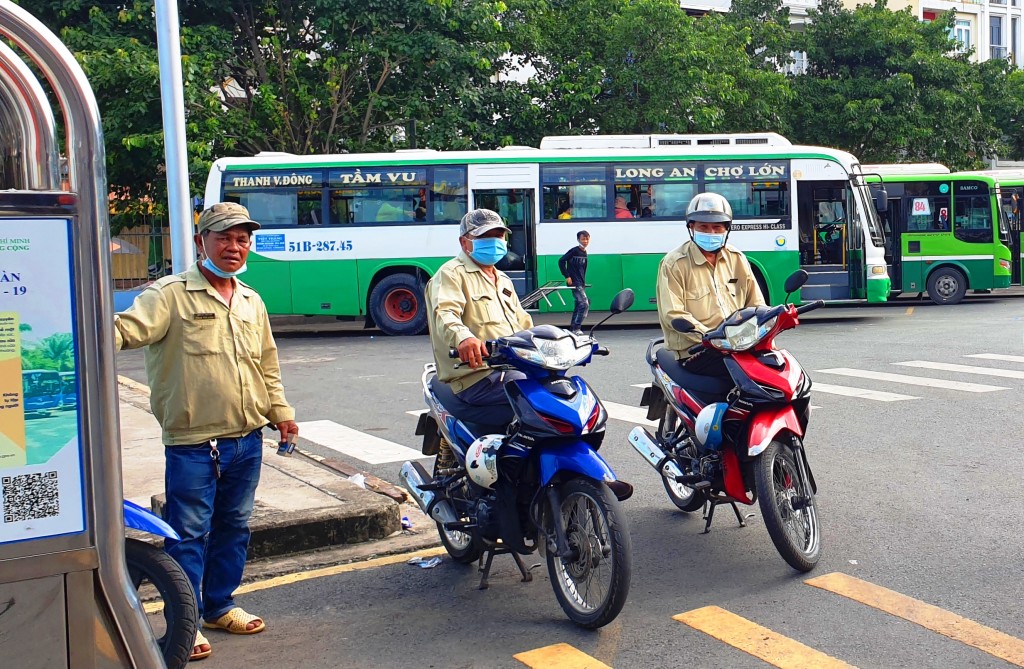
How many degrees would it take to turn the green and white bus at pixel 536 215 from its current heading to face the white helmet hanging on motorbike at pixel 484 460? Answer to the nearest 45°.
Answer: approximately 90° to its right

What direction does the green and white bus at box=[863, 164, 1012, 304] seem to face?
to the viewer's right

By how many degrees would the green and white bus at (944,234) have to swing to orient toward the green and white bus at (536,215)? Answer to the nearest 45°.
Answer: approximately 135° to its right

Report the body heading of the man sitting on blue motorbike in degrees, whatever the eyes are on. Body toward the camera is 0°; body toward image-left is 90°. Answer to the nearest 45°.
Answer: approximately 315°

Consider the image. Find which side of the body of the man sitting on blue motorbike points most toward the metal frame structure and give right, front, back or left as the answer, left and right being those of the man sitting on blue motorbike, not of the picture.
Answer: right

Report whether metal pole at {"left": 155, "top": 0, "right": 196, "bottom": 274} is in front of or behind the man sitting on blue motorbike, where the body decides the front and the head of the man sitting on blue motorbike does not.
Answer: behind

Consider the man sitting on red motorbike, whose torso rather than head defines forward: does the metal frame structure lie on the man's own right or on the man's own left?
on the man's own right

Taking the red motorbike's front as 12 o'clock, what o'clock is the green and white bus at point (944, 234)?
The green and white bus is roughly at 8 o'clock from the red motorbike.

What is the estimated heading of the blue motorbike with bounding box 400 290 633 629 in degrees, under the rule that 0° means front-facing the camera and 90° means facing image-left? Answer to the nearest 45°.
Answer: approximately 315°

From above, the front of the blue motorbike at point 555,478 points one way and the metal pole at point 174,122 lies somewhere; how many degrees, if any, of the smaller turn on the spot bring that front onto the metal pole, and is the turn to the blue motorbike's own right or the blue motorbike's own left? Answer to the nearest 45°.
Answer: approximately 180°

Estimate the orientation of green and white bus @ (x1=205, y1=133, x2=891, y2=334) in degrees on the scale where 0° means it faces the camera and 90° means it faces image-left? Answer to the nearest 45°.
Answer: approximately 270°
